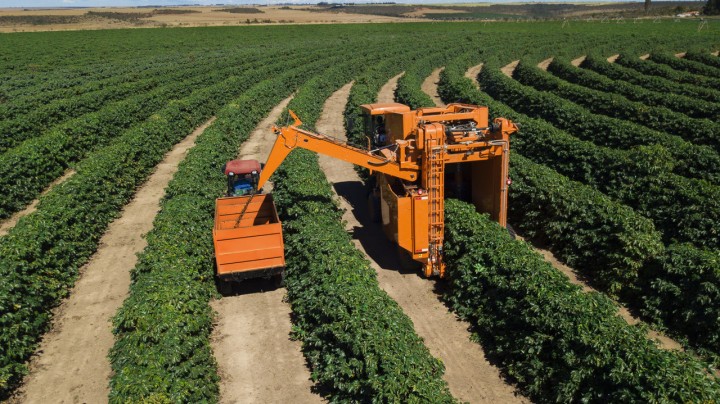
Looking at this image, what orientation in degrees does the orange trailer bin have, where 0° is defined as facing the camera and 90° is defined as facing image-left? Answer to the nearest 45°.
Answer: approximately 180°
